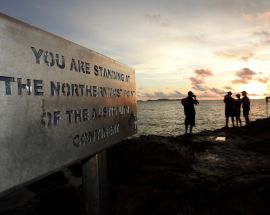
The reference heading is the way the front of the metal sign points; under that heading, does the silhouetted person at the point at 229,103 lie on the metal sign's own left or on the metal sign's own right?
on the metal sign's own left

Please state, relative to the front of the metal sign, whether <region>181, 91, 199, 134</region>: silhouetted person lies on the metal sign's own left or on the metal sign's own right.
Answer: on the metal sign's own left
